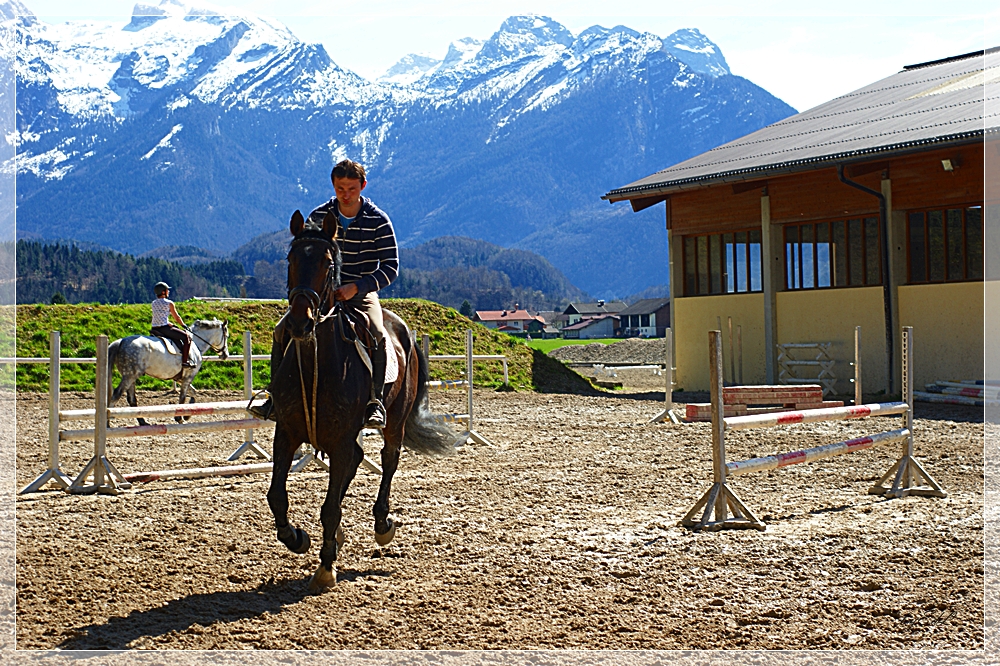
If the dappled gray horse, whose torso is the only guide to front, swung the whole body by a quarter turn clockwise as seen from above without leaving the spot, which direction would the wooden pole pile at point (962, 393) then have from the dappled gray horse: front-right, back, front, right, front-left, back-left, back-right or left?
left

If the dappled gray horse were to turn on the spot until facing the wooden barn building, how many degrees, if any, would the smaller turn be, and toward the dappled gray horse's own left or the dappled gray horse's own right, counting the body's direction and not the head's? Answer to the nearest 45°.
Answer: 0° — it already faces it

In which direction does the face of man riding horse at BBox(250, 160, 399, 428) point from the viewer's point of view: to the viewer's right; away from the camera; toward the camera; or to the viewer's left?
toward the camera

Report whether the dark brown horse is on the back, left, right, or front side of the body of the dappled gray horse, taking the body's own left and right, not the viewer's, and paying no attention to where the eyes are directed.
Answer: right

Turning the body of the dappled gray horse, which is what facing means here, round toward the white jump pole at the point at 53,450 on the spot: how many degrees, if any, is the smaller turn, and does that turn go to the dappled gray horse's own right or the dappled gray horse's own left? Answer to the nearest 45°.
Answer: approximately 90° to the dappled gray horse's own right

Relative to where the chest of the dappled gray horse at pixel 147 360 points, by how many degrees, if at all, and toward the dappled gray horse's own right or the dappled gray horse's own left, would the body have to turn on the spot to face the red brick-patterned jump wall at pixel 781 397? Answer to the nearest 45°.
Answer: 0° — it already faces it

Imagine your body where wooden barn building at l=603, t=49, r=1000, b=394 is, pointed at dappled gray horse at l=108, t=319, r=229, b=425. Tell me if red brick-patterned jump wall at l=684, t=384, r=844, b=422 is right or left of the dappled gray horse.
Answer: left

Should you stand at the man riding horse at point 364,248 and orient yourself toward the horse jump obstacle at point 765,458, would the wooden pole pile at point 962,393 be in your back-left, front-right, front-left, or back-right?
front-left

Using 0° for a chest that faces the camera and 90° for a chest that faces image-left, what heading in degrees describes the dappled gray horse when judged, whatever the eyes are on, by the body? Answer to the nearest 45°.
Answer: approximately 270°

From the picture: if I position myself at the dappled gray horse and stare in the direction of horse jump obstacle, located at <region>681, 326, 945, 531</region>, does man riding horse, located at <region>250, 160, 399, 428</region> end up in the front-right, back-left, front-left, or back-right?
front-right

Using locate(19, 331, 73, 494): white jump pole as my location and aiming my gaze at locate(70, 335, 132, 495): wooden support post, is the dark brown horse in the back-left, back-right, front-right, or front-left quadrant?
front-right

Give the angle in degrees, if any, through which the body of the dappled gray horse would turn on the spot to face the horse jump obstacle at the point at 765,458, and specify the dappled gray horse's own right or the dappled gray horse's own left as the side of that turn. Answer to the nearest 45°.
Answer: approximately 45° to the dappled gray horse's own right

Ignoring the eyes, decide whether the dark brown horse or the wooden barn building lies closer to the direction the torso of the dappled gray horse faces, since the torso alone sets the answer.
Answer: the wooden barn building
